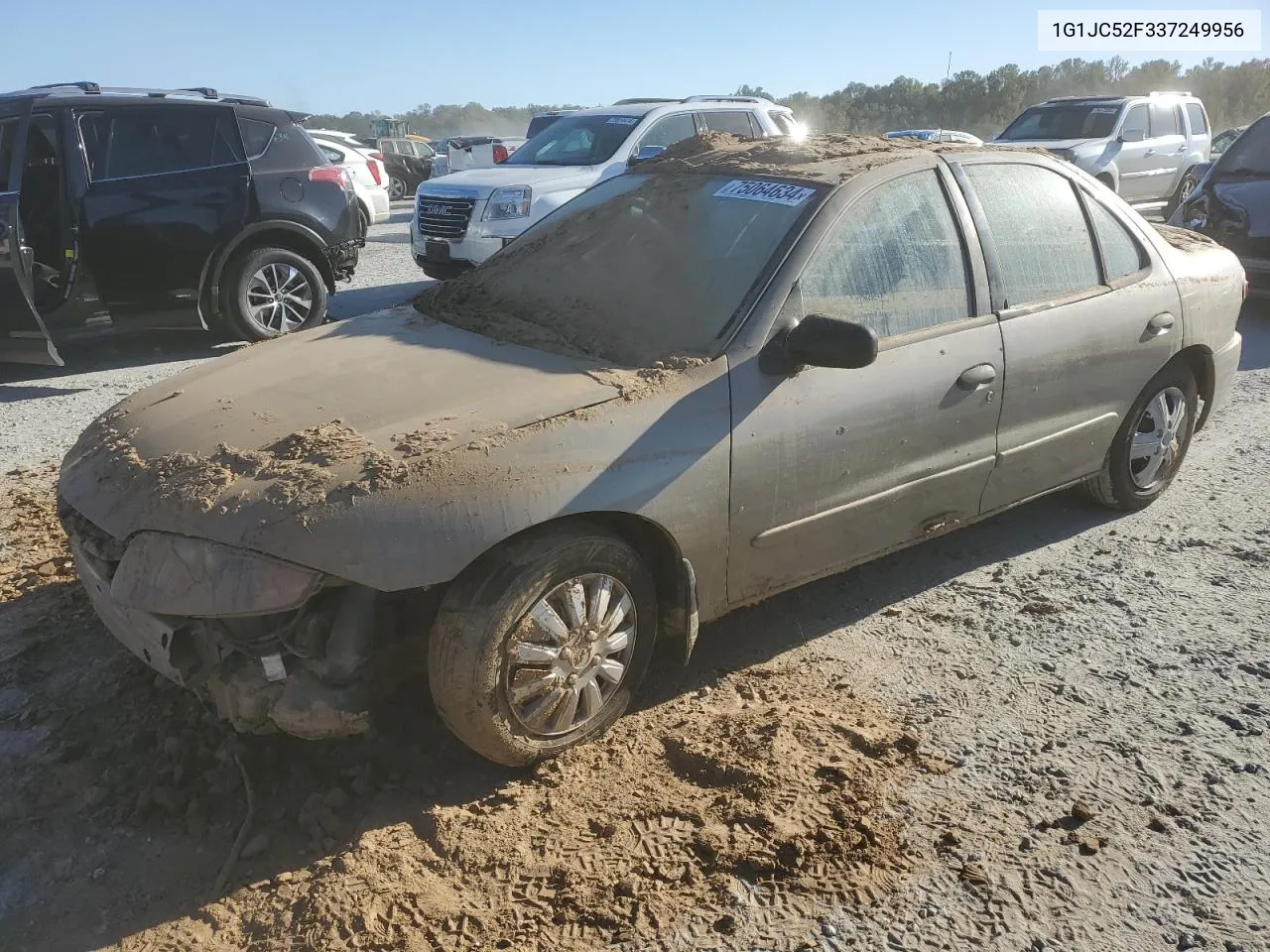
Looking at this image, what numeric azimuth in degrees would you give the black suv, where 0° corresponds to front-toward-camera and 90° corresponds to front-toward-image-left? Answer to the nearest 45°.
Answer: approximately 90°

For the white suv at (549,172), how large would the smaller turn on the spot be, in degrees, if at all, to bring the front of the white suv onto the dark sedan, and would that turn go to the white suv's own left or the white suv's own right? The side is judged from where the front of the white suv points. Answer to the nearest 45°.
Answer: approximately 135° to the white suv's own left

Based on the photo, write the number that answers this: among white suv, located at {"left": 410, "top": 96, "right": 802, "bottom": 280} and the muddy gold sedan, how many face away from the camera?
0

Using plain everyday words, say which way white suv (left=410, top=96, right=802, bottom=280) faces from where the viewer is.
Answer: facing the viewer and to the left of the viewer

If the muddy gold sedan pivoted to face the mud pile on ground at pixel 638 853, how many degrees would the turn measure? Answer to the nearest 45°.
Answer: approximately 45° to its left

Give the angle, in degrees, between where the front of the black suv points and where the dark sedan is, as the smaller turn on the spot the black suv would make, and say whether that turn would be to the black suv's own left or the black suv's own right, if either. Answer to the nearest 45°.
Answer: approximately 180°

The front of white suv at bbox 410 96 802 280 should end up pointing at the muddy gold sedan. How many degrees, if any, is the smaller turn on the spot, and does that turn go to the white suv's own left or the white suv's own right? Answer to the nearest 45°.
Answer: approximately 45° to the white suv's own left

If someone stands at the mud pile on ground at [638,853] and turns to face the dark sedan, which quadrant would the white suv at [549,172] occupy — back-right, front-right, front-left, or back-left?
front-left

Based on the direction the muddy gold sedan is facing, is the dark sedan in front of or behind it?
behind

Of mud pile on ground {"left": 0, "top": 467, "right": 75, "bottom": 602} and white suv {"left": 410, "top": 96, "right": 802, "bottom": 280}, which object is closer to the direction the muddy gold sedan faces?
the mud pile on ground

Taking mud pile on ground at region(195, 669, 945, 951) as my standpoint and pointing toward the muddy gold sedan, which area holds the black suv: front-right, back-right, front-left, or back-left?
front-left

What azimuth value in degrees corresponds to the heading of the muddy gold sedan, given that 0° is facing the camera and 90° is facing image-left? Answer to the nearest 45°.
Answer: approximately 45°

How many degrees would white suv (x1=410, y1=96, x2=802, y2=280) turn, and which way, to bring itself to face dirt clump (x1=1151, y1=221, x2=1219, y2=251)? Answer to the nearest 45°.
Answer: approximately 90° to its left
